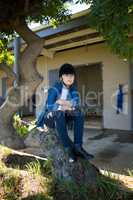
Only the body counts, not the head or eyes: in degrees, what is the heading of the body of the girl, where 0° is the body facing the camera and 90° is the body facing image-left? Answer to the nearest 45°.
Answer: approximately 315°
